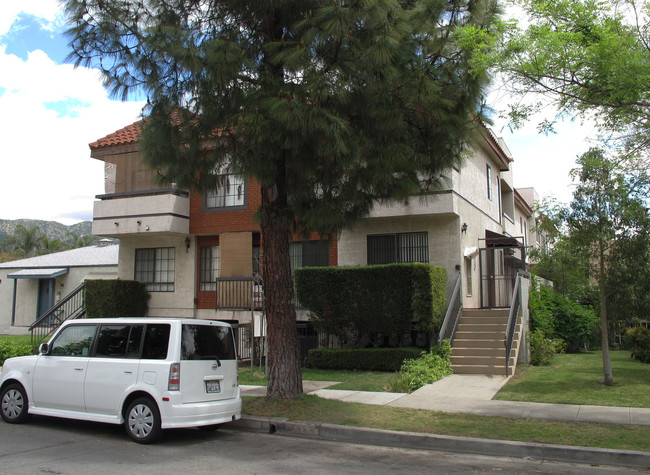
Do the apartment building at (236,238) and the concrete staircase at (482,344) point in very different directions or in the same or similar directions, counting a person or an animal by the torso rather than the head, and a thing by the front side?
same or similar directions

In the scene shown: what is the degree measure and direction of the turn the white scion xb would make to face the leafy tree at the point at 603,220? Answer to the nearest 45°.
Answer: approximately 135° to its right

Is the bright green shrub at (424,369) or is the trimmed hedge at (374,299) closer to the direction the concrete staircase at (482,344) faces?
the bright green shrub

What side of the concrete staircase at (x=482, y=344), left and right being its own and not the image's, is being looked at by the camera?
front

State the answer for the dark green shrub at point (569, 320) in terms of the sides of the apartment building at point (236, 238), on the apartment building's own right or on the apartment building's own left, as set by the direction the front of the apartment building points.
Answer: on the apartment building's own left

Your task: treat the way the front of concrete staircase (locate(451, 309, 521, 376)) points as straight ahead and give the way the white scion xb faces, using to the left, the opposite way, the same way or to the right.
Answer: to the right

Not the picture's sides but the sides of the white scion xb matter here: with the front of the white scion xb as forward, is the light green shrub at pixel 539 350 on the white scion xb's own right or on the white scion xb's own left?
on the white scion xb's own right

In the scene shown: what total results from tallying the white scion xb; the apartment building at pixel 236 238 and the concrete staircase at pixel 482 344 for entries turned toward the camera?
2

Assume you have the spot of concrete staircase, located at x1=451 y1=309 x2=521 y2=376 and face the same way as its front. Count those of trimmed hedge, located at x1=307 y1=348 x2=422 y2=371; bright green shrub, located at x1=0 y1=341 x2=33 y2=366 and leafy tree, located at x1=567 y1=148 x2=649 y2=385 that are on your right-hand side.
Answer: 2

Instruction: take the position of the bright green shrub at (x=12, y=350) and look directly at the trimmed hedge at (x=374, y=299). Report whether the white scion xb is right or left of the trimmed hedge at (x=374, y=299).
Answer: right

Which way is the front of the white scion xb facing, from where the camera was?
facing away from the viewer and to the left of the viewer

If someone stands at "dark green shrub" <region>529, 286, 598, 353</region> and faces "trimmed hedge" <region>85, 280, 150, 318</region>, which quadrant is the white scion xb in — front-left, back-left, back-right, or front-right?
front-left

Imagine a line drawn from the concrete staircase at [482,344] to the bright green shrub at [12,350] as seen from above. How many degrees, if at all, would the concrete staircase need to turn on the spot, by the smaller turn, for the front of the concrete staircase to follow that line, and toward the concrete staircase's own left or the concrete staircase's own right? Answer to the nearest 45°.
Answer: approximately 90° to the concrete staircase's own right
